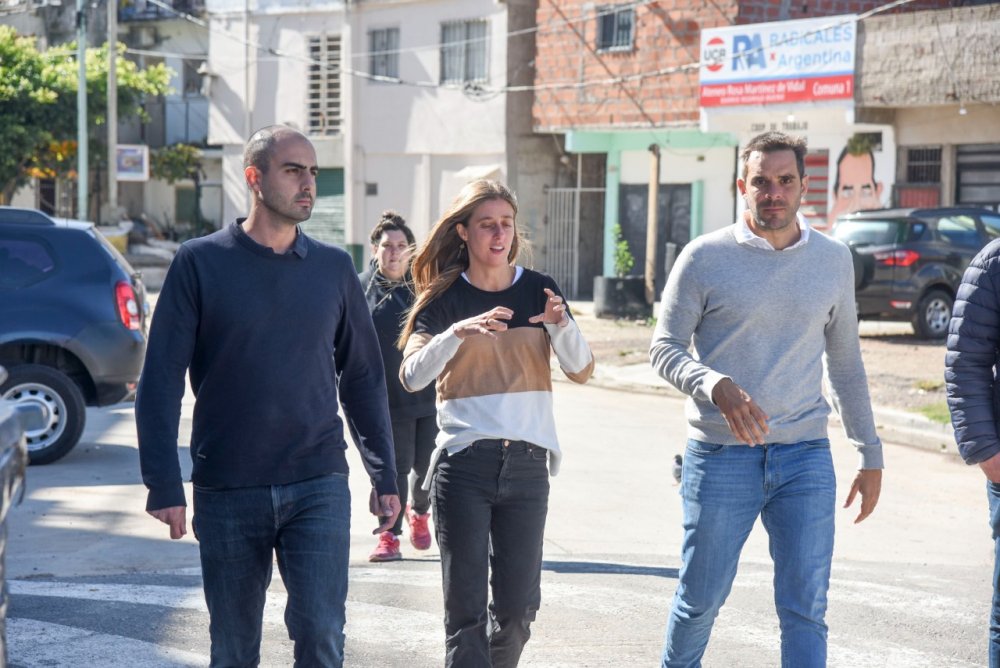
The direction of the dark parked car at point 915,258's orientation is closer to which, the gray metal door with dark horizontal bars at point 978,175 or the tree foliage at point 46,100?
the gray metal door with dark horizontal bars

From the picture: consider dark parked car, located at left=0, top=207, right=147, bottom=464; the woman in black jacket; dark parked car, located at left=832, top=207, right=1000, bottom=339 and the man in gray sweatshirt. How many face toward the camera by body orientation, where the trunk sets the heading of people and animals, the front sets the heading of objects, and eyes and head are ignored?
2

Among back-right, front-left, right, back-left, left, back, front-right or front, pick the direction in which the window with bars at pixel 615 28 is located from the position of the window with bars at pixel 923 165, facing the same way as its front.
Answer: back-right

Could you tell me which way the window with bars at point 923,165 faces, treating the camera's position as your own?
facing the viewer

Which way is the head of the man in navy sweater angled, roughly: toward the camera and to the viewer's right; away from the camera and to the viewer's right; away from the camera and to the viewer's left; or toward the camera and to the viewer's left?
toward the camera and to the viewer's right

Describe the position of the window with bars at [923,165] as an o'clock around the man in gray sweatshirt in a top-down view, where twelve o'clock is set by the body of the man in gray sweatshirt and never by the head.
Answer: The window with bars is roughly at 6 o'clock from the man in gray sweatshirt.

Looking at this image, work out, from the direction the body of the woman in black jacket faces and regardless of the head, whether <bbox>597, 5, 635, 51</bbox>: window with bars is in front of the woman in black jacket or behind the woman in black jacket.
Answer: behind

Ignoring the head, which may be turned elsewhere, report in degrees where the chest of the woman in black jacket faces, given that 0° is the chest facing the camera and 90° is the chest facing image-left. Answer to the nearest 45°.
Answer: approximately 0°

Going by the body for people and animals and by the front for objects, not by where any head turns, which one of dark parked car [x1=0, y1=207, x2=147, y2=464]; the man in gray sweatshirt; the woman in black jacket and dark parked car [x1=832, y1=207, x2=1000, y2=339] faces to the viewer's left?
dark parked car [x1=0, y1=207, x2=147, y2=464]
